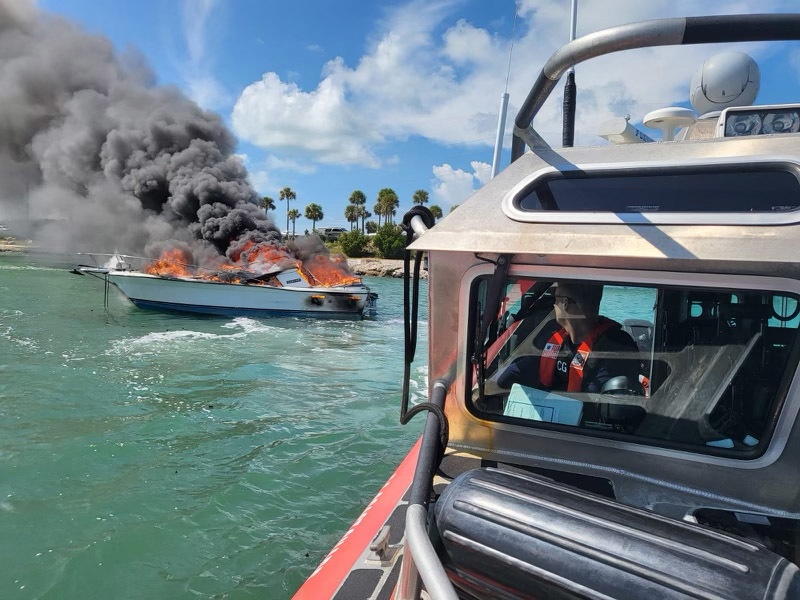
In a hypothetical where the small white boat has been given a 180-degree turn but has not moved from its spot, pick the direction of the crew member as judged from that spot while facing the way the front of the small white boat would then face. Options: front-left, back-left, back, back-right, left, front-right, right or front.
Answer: right

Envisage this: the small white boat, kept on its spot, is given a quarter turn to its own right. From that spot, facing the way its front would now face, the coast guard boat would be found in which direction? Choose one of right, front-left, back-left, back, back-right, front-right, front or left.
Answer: back

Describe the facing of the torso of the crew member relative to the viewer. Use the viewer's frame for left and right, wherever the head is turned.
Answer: facing the viewer and to the left of the viewer

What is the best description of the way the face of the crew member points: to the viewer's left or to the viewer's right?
to the viewer's left

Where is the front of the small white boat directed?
to the viewer's left
